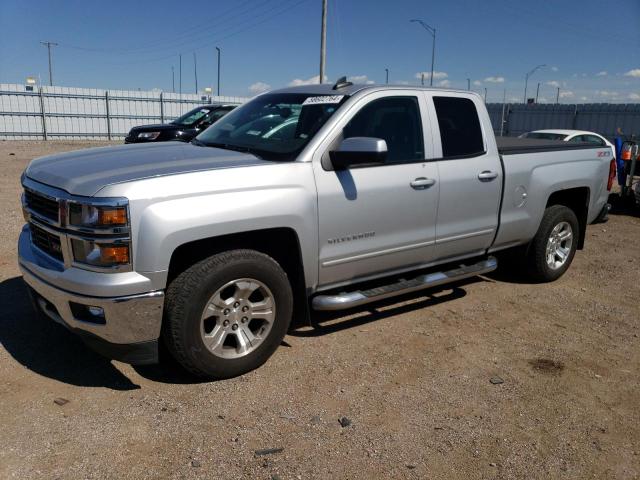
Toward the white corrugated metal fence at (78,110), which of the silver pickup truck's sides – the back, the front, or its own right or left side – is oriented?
right

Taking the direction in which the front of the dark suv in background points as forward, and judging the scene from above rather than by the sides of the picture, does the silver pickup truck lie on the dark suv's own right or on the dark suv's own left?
on the dark suv's own left

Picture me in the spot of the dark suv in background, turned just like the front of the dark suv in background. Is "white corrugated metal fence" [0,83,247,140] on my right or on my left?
on my right

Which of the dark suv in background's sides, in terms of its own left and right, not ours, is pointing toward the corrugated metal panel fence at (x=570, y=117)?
back

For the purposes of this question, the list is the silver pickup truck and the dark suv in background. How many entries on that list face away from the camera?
0

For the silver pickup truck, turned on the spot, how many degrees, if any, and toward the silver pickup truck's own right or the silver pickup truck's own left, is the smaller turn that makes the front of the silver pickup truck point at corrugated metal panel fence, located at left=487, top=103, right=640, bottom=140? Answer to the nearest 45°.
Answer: approximately 180°

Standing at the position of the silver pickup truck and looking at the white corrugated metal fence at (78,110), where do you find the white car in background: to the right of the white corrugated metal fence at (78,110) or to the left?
right

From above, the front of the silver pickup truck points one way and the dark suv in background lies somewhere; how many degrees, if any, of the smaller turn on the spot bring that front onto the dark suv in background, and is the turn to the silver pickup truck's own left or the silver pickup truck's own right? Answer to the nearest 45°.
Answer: approximately 135° to the silver pickup truck's own right

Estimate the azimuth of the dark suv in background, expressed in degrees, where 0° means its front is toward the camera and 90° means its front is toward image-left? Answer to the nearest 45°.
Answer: approximately 45°
